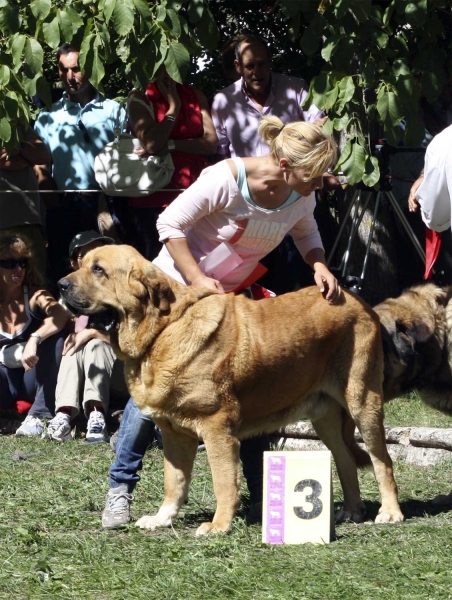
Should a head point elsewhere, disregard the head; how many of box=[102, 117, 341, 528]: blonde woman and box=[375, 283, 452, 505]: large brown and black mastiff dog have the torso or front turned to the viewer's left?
1

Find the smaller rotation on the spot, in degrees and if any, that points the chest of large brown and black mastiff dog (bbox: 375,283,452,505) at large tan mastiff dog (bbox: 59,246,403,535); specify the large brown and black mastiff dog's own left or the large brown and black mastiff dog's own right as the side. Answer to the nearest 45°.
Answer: approximately 45° to the large brown and black mastiff dog's own left

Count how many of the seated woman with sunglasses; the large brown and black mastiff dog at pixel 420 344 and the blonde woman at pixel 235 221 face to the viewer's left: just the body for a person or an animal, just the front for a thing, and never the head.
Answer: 1

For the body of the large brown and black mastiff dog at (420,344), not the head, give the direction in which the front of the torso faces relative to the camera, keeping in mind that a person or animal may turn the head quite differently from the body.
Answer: to the viewer's left

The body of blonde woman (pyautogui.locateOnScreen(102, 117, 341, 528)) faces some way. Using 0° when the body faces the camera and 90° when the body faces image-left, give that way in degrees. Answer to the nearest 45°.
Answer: approximately 315°

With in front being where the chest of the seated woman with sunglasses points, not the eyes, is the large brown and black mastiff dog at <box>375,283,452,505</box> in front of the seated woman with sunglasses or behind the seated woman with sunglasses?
in front

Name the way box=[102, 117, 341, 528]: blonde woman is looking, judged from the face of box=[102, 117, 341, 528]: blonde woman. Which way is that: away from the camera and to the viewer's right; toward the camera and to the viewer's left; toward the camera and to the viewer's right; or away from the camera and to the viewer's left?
toward the camera and to the viewer's right

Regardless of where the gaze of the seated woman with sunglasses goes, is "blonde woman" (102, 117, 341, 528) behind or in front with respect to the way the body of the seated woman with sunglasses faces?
in front

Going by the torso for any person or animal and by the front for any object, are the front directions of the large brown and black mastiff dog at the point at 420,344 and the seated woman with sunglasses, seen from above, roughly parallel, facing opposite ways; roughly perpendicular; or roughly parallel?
roughly perpendicular

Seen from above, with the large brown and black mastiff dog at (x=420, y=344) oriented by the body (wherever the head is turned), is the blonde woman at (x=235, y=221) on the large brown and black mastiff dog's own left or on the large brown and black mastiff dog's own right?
on the large brown and black mastiff dog's own left

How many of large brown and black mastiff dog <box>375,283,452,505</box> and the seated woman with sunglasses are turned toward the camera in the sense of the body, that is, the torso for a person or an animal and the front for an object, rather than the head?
1

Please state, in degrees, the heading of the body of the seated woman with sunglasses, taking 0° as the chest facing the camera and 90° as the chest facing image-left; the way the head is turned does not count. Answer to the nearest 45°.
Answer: approximately 0°

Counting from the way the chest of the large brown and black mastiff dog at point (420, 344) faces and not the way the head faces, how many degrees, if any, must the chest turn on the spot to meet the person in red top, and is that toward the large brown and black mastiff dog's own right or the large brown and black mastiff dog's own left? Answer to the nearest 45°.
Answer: approximately 45° to the large brown and black mastiff dog's own right

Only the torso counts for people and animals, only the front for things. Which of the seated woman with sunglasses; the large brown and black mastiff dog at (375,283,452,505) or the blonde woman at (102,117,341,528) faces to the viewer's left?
the large brown and black mastiff dog
